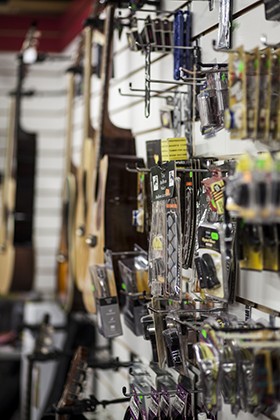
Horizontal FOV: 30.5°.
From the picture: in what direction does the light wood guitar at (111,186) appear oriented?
to the viewer's left

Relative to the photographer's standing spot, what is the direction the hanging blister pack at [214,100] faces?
facing the viewer and to the left of the viewer

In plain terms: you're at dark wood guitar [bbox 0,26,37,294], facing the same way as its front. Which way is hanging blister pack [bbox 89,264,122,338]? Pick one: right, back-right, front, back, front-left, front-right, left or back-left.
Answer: left

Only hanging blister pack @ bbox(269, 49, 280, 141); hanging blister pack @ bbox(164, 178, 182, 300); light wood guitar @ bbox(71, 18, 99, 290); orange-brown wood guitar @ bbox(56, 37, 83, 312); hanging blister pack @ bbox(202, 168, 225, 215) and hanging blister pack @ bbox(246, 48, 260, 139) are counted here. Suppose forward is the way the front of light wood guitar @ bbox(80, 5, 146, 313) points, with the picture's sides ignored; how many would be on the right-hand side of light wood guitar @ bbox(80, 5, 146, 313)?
2

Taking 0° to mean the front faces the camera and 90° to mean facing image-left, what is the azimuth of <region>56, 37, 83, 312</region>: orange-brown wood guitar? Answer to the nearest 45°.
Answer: approximately 90°

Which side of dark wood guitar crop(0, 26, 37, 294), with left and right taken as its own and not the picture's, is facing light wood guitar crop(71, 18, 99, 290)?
left

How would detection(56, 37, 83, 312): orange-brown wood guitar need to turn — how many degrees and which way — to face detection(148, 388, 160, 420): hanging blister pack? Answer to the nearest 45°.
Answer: approximately 90° to its left
